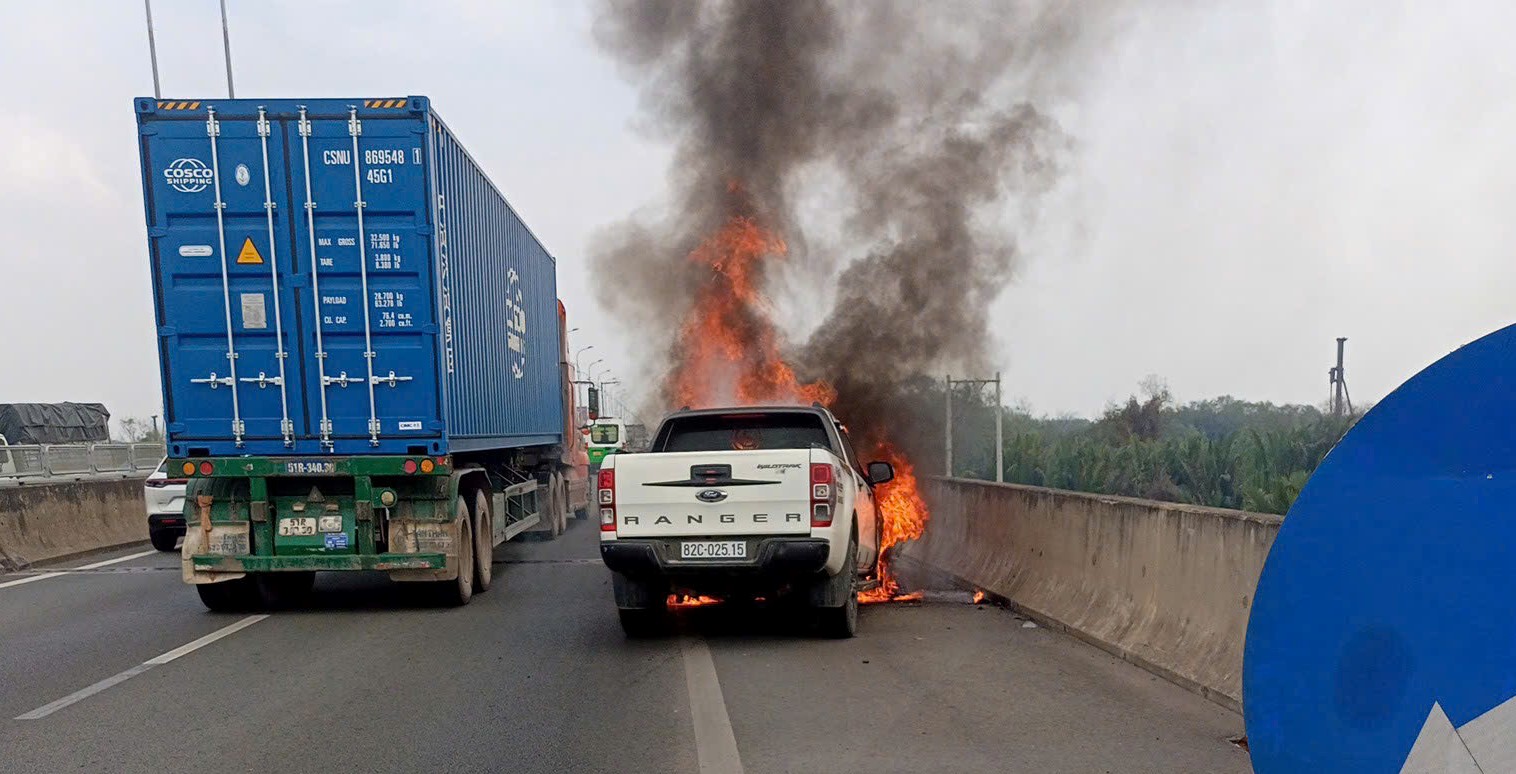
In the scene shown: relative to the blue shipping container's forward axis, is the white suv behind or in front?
behind

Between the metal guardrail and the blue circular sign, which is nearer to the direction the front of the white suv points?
the metal guardrail

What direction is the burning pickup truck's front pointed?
away from the camera

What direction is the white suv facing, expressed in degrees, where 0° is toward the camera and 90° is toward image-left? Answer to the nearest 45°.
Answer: approximately 180°

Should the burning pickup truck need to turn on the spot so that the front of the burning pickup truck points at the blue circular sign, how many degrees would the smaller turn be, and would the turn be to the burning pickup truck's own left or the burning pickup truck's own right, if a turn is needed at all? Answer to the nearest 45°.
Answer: approximately 180°
